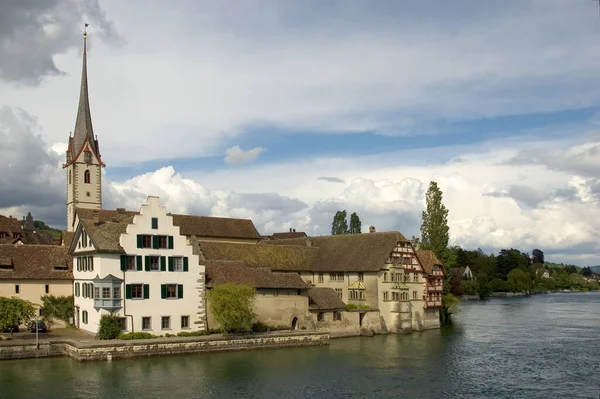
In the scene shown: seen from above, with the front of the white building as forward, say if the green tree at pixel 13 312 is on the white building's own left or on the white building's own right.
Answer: on the white building's own right

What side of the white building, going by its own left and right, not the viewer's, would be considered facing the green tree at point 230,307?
left

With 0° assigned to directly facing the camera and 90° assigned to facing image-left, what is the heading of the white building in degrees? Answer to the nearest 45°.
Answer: approximately 0°
